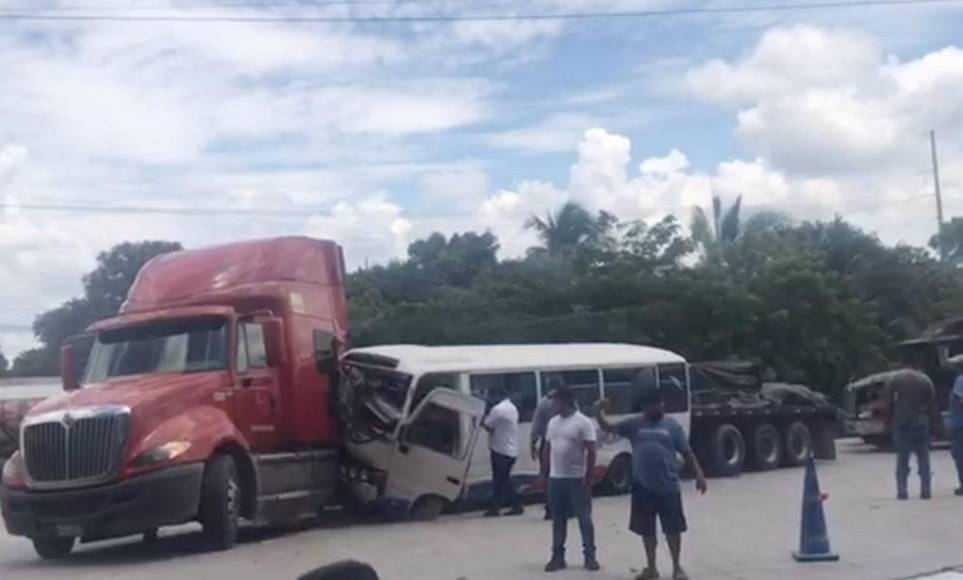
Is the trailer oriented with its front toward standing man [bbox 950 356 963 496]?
no

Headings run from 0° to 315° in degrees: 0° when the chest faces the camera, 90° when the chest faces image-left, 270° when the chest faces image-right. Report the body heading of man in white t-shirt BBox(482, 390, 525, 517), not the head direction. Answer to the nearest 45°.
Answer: approximately 90°

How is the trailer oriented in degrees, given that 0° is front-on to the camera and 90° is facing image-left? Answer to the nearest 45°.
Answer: approximately 45°

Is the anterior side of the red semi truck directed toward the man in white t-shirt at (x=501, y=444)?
no

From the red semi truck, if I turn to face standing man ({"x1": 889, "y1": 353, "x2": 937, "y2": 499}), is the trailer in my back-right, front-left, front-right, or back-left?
front-left

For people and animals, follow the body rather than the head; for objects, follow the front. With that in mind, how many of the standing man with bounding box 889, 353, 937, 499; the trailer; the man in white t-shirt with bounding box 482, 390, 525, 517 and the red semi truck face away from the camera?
1

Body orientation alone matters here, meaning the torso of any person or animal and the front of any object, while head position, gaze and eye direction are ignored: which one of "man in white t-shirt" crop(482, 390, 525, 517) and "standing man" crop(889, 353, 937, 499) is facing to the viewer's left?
the man in white t-shirt

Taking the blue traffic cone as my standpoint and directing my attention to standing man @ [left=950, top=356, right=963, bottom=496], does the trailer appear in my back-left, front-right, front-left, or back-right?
front-left

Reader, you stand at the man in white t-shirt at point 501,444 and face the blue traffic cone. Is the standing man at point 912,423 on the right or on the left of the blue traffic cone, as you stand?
left

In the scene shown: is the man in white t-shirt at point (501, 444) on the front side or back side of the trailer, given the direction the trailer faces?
on the front side

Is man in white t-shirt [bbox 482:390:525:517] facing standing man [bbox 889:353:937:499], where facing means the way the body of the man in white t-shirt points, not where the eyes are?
no

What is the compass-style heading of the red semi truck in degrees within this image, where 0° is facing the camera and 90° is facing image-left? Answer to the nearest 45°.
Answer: approximately 45°
